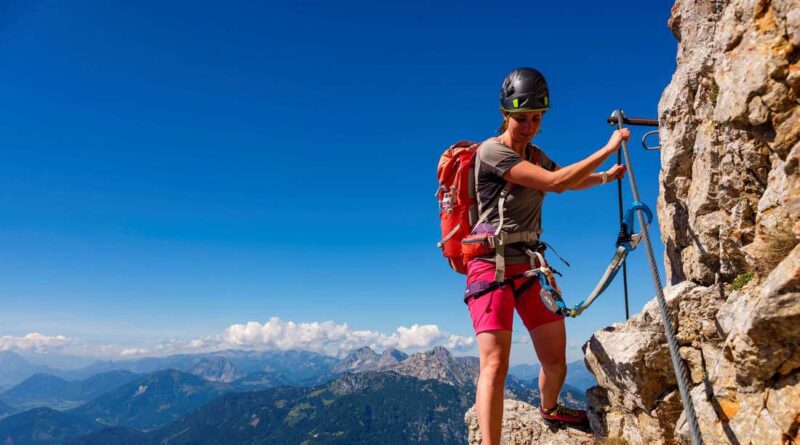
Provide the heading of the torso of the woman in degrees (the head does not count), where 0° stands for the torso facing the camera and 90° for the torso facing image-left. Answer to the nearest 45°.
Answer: approximately 315°
